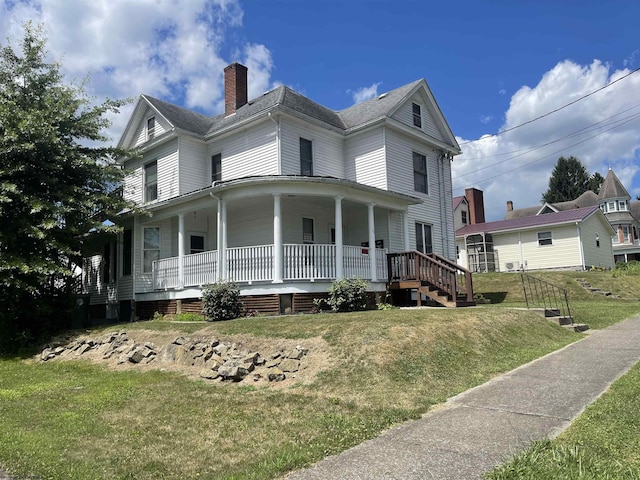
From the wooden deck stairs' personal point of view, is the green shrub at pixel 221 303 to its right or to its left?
on its right

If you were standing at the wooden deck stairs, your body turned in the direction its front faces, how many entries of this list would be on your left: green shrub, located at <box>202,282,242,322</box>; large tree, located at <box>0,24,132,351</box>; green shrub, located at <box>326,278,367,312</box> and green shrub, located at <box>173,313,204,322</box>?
0

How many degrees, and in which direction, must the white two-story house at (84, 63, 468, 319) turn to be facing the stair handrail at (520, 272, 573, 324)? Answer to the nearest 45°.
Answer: approximately 45° to its left

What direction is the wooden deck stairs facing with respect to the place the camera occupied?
facing the viewer and to the right of the viewer

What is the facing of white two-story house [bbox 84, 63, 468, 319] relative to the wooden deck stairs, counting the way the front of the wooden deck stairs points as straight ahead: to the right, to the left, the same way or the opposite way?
the same way

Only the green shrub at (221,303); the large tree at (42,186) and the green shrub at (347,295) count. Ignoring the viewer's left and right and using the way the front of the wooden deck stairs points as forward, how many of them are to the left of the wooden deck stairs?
0

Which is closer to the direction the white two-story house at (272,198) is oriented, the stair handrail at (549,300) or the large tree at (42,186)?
the stair handrail

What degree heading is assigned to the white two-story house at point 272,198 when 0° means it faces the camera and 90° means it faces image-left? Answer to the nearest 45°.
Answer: approximately 315°

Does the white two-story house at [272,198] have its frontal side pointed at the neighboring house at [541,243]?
no

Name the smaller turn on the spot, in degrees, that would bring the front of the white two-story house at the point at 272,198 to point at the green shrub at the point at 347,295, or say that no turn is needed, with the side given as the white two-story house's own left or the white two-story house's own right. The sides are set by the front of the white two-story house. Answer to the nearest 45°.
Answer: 0° — it already faces it
